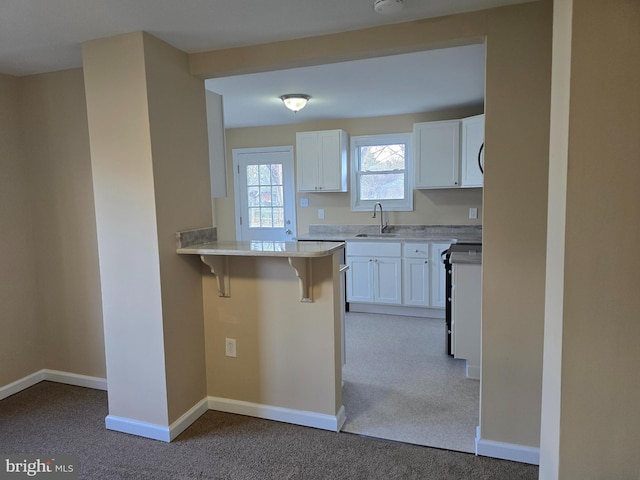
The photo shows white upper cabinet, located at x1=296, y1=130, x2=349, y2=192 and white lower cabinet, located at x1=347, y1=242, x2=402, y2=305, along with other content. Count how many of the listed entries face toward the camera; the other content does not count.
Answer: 2

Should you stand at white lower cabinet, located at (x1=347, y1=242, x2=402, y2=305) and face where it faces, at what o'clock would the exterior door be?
The exterior door is roughly at 4 o'clock from the white lower cabinet.

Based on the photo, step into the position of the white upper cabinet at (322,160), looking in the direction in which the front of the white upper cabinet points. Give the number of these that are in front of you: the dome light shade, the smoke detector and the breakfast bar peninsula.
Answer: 3

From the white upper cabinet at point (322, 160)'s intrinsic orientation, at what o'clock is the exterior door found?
The exterior door is roughly at 4 o'clock from the white upper cabinet.

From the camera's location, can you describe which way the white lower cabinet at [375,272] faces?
facing the viewer

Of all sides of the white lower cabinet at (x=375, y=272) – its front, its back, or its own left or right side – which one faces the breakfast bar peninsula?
front

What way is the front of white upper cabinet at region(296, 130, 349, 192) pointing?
toward the camera

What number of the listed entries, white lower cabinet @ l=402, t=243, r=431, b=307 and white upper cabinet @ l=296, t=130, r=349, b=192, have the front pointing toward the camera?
2

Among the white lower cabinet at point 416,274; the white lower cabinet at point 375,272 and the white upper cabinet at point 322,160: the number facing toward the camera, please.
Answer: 3
